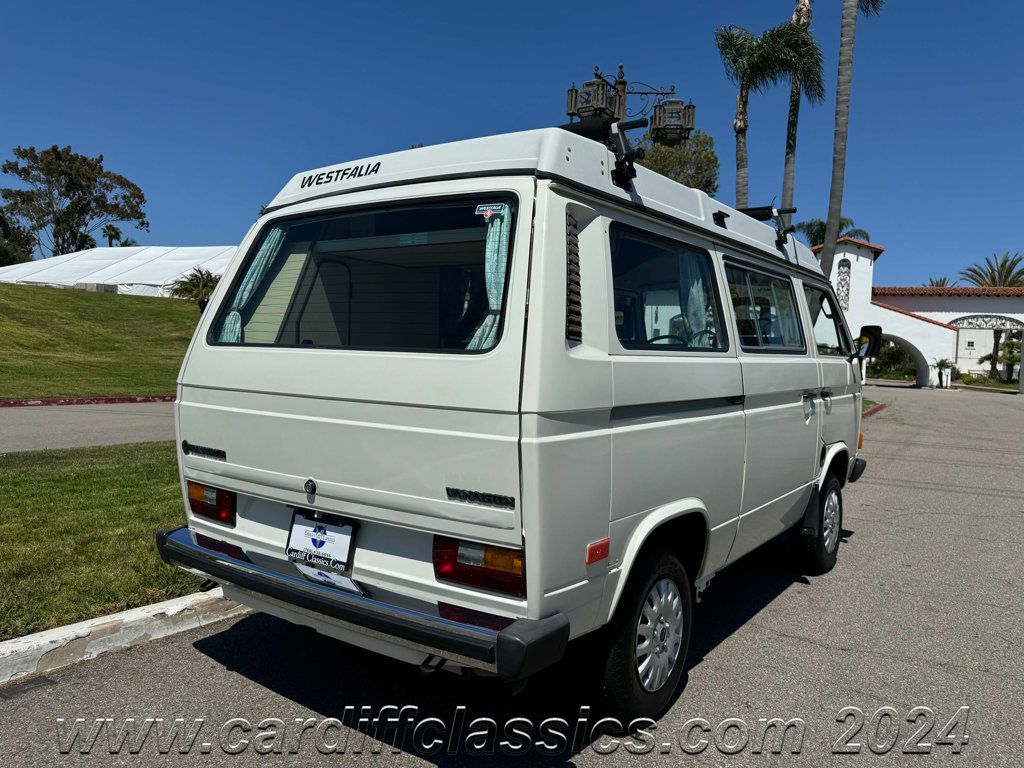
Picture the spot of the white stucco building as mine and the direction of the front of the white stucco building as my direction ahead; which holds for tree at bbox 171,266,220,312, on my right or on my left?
on my right

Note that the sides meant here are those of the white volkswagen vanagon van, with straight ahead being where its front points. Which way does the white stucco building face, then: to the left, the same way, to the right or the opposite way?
the opposite way

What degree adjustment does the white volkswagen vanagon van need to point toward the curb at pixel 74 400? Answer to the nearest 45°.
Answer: approximately 90° to its left

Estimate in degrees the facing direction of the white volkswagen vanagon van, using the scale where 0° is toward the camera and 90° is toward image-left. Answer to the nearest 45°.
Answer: approximately 225°

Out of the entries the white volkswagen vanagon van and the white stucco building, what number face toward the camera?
1

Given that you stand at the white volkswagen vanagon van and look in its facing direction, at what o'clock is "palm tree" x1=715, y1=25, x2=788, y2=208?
The palm tree is roughly at 11 o'clock from the white volkswagen vanagon van.
